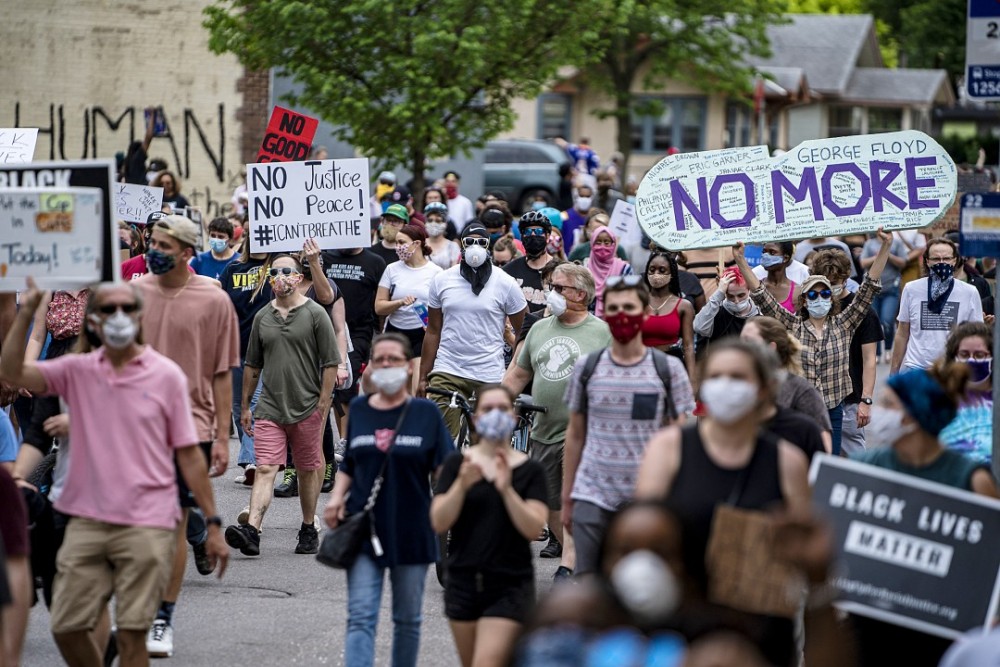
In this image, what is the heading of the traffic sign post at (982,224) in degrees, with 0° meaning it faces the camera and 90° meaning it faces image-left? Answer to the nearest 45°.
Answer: approximately 0°

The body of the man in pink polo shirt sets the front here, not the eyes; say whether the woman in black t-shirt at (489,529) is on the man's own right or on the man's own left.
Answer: on the man's own left

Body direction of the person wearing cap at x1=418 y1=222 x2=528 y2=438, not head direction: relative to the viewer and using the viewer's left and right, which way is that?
facing the viewer

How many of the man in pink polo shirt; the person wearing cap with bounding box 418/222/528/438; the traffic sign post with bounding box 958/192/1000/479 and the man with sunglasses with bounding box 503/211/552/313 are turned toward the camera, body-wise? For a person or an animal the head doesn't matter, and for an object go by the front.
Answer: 4

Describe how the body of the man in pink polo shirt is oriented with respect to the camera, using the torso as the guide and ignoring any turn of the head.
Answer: toward the camera

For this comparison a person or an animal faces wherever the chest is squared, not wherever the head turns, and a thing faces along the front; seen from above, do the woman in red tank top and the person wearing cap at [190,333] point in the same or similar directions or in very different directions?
same or similar directions

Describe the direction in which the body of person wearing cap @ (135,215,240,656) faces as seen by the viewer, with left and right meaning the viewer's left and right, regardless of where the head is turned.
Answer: facing the viewer and to the left of the viewer

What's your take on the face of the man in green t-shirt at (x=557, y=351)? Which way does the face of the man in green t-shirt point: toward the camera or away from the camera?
toward the camera

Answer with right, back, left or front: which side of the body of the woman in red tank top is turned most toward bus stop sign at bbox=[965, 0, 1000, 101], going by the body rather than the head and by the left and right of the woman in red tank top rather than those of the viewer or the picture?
left

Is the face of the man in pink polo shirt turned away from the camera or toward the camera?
toward the camera

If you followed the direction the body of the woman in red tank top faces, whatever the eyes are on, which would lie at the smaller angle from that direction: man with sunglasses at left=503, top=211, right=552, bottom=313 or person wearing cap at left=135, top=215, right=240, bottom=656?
the person wearing cap

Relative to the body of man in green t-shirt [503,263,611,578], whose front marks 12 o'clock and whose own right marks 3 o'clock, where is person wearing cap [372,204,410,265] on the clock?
The person wearing cap is roughly at 4 o'clock from the man in green t-shirt.

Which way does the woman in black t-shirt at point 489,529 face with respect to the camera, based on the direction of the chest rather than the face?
toward the camera

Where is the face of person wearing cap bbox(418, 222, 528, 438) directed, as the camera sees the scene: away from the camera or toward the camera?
toward the camera

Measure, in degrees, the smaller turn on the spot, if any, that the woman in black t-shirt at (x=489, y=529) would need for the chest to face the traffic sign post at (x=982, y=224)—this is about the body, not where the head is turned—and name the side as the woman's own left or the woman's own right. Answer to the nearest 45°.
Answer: approximately 90° to the woman's own left
